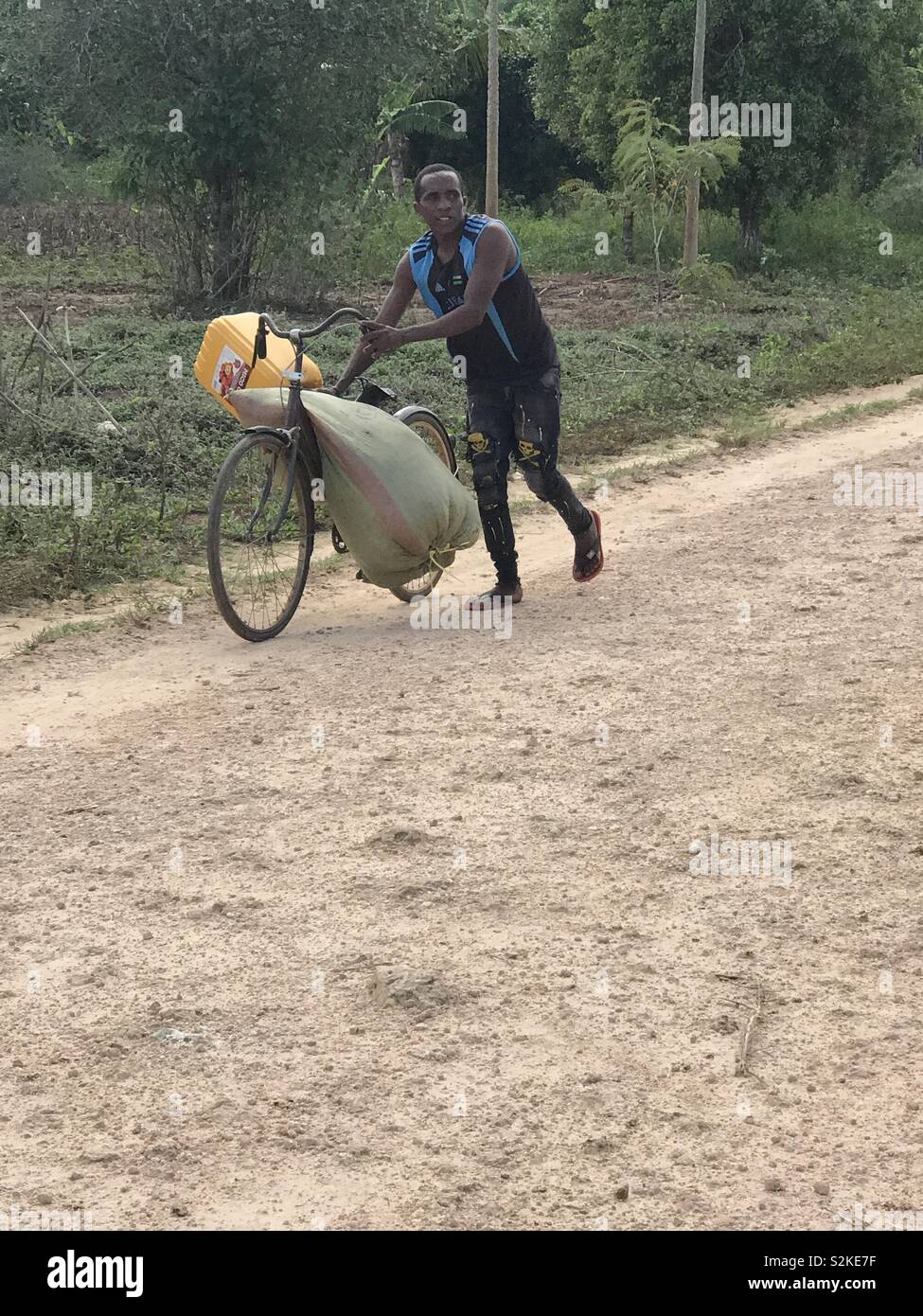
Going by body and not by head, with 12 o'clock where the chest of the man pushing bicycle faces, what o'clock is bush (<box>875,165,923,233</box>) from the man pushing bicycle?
The bush is roughly at 5 o'clock from the man pushing bicycle.

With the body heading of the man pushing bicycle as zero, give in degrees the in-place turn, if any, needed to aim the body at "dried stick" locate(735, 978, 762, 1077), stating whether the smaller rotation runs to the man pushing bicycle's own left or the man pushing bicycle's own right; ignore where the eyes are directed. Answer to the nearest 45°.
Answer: approximately 45° to the man pushing bicycle's own left

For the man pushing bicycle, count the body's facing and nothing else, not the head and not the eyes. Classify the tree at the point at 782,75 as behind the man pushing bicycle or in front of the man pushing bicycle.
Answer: behind

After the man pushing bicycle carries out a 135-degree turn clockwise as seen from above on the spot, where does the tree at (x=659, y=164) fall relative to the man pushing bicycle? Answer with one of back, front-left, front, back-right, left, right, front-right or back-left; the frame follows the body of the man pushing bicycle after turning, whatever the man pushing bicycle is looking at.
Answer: front

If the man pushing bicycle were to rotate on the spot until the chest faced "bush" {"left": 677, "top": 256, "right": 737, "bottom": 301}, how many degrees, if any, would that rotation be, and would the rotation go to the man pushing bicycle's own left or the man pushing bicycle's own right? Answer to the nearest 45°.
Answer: approximately 135° to the man pushing bicycle's own right

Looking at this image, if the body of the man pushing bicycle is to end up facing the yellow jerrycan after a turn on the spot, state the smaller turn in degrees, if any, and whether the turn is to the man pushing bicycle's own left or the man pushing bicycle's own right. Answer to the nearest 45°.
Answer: approximately 45° to the man pushing bicycle's own right

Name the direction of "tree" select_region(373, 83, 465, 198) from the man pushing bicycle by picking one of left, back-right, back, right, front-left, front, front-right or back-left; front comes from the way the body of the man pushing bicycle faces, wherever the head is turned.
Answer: back-right

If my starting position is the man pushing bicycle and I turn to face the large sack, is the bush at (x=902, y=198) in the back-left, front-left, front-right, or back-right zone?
back-right

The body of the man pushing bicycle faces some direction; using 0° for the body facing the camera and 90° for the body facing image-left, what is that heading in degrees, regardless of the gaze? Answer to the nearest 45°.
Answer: approximately 45°

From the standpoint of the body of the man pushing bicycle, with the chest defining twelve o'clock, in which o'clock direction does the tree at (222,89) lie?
The tree is roughly at 4 o'clock from the man pushing bicycle.
